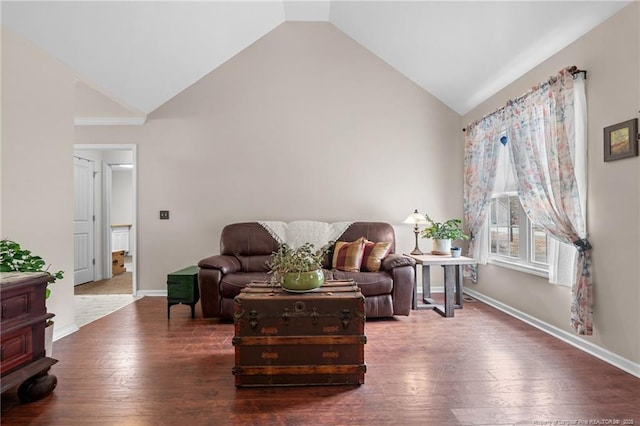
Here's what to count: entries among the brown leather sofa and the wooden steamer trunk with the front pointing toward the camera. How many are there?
2

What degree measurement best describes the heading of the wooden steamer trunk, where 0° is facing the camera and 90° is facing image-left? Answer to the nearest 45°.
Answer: approximately 0°

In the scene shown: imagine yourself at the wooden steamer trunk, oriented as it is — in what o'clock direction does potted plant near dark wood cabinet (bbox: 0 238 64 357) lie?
The potted plant near dark wood cabinet is roughly at 3 o'clock from the wooden steamer trunk.

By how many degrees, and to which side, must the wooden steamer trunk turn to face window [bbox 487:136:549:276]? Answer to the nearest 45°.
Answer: approximately 135° to its left

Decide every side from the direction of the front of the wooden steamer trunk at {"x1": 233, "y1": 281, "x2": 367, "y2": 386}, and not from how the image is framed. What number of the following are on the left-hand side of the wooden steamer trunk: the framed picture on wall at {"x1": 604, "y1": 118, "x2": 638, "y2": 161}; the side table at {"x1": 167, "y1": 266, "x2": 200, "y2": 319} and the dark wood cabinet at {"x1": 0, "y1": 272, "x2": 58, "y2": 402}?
1

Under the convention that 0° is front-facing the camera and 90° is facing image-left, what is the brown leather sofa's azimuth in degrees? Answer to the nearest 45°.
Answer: approximately 0°

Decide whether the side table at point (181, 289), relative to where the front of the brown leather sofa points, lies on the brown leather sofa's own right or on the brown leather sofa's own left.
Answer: on the brown leather sofa's own right

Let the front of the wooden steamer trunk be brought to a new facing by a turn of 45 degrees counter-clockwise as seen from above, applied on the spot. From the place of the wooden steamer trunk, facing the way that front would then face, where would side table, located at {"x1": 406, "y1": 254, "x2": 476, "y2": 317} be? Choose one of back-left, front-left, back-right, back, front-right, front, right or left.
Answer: left

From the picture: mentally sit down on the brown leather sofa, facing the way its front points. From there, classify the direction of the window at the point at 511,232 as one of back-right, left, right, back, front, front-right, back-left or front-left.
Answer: left

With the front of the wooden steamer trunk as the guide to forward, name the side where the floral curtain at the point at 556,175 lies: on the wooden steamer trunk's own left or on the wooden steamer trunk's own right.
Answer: on the wooden steamer trunk's own left

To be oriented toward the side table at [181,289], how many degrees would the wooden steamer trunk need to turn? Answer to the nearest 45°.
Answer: approximately 135° to its right

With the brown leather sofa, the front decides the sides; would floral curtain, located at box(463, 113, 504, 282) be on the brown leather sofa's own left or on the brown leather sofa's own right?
on the brown leather sofa's own left

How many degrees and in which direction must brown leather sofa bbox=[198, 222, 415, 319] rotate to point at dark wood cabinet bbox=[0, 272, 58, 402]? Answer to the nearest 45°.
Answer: approximately 45° to its right
